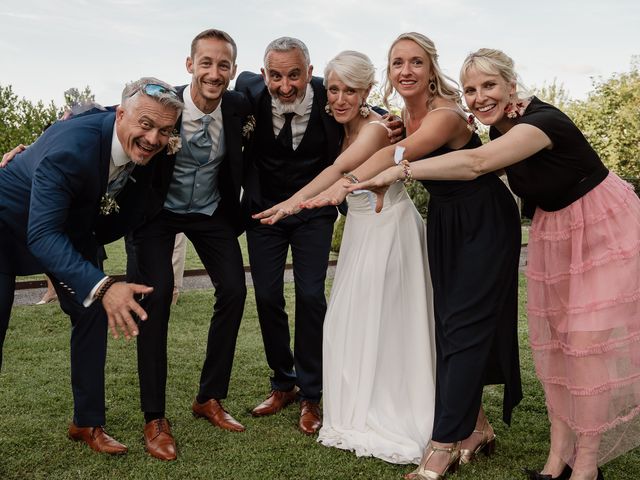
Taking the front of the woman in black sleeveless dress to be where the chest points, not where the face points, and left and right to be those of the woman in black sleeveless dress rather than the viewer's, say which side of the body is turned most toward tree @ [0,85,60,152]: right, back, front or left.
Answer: right

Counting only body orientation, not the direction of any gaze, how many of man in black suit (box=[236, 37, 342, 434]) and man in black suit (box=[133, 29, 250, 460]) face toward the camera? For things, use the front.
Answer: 2

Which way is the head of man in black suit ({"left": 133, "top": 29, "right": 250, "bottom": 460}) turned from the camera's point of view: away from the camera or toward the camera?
toward the camera

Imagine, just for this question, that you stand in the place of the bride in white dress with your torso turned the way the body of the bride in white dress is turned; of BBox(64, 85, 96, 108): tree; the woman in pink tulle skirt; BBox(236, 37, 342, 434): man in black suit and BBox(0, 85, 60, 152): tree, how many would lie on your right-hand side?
3

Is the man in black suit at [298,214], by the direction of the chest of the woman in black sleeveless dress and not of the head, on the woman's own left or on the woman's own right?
on the woman's own right

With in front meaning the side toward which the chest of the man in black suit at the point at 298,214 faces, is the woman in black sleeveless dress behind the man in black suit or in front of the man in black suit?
in front

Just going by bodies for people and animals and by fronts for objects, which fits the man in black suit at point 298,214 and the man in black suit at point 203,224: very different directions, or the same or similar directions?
same or similar directions

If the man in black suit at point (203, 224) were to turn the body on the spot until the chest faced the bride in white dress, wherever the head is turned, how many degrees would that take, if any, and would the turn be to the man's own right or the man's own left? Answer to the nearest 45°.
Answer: approximately 45° to the man's own left

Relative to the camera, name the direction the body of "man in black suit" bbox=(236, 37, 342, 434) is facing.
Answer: toward the camera

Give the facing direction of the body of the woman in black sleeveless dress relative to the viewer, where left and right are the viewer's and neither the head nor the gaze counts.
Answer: facing the viewer and to the left of the viewer

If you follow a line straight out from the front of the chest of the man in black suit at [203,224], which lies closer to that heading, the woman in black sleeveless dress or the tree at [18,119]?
the woman in black sleeveless dress

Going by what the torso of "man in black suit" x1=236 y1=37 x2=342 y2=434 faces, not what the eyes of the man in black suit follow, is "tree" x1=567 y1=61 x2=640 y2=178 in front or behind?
behind

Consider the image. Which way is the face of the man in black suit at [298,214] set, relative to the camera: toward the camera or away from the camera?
toward the camera

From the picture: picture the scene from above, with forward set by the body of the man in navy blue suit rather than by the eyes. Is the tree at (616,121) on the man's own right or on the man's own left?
on the man's own left

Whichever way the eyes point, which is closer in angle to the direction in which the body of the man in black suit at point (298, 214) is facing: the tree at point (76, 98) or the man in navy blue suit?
the man in navy blue suit

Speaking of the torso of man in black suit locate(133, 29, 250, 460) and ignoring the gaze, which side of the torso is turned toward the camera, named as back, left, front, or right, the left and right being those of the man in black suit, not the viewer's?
front

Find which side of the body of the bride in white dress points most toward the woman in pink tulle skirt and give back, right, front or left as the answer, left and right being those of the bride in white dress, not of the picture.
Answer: left
